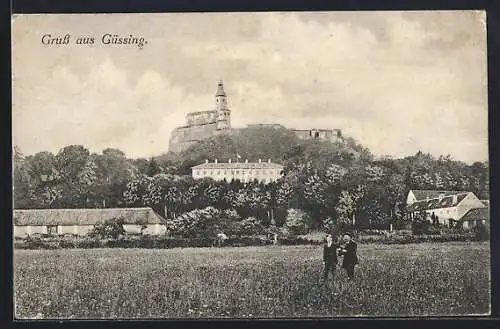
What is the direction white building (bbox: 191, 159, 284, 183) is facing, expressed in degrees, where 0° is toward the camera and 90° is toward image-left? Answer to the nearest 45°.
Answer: approximately 0°

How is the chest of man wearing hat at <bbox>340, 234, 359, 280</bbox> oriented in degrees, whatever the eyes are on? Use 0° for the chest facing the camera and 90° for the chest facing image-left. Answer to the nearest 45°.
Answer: approximately 45°

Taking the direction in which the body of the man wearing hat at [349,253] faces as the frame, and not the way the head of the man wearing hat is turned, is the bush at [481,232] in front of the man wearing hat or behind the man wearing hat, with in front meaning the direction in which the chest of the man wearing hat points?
behind

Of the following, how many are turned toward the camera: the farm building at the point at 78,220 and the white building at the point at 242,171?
2

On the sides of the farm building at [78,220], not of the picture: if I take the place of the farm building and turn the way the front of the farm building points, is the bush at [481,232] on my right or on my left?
on my left

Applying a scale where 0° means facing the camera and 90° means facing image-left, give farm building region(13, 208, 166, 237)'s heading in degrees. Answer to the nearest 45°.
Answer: approximately 0°
